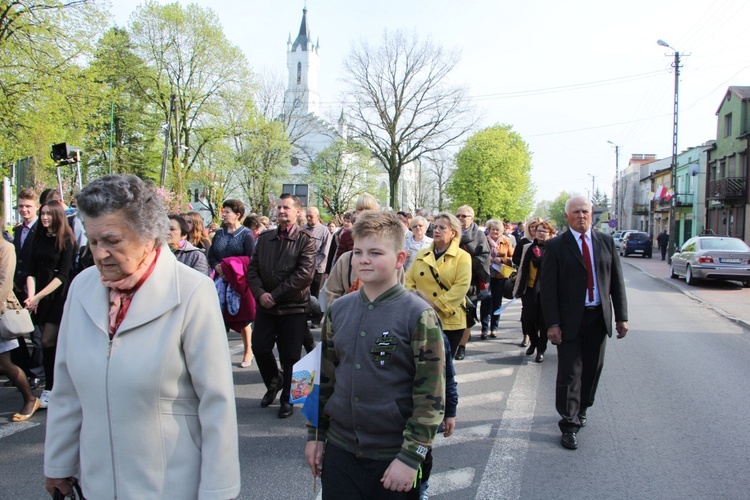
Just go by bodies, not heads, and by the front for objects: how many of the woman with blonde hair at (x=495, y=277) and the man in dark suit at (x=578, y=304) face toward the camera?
2

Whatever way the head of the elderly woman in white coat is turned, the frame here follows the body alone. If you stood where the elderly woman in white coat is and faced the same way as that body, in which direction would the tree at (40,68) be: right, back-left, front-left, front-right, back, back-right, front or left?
back-right

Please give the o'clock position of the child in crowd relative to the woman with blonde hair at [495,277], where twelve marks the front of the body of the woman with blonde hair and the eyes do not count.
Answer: The child in crowd is roughly at 12 o'clock from the woman with blonde hair.

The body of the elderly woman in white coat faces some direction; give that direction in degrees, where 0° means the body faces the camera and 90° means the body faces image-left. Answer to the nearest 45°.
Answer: approximately 45°

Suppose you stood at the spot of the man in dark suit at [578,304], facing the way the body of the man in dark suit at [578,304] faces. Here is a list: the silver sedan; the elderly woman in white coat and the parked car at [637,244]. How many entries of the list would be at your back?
2

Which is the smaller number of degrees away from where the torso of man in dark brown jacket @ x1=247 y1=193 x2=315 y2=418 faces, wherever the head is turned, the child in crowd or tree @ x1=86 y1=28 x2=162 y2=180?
the child in crowd

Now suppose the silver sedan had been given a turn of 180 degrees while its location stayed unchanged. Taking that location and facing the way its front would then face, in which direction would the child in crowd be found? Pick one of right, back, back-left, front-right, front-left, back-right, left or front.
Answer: front-right

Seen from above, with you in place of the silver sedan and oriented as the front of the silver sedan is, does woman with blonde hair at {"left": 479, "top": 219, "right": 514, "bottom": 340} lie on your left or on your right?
on your left

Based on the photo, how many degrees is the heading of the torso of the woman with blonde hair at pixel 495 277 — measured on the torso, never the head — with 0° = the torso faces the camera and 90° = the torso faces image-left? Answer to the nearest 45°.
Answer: approximately 0°

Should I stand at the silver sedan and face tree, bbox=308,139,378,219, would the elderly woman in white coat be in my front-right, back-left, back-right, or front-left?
back-left

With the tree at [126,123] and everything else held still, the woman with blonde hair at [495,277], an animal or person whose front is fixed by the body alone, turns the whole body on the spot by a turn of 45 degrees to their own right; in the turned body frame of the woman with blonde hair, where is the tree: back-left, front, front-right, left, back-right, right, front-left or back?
right
